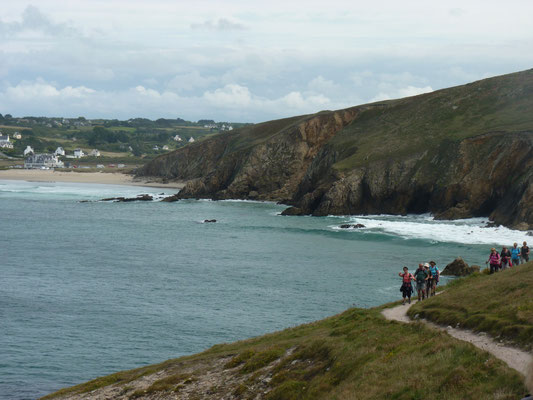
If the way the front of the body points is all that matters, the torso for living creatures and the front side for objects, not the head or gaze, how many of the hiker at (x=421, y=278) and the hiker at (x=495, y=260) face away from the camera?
0

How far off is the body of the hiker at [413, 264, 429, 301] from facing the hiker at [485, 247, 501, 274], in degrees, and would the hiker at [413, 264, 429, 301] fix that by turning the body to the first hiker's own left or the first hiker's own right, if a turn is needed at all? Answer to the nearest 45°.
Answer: approximately 135° to the first hiker's own left

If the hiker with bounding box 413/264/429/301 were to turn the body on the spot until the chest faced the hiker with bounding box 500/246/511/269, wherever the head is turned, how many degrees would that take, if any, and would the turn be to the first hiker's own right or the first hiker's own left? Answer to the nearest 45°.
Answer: approximately 135° to the first hiker's own left

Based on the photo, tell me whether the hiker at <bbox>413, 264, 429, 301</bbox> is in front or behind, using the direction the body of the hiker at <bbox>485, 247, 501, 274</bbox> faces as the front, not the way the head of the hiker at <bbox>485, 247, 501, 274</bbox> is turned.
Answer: in front

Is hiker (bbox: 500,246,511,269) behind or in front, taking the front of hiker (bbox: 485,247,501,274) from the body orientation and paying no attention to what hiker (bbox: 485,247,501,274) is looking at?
behind

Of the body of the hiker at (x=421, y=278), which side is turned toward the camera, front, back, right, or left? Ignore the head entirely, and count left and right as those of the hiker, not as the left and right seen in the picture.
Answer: front

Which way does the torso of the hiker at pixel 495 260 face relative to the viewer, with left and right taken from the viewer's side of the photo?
facing the viewer and to the left of the viewer
